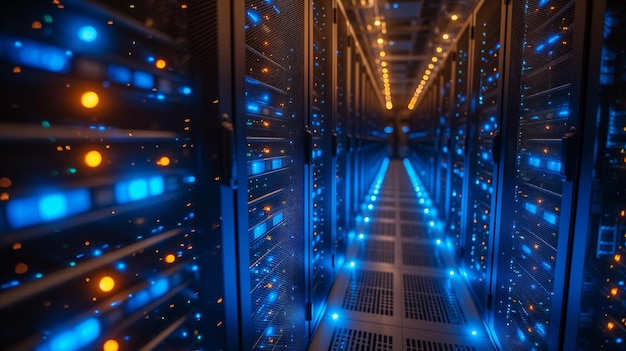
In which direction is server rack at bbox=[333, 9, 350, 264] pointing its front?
to the viewer's right

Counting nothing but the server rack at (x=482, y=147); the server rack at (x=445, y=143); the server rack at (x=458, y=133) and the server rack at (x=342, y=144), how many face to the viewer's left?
3

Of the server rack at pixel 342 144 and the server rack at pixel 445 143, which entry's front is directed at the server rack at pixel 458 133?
the server rack at pixel 342 144

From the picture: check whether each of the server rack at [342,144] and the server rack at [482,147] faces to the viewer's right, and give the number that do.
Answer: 1

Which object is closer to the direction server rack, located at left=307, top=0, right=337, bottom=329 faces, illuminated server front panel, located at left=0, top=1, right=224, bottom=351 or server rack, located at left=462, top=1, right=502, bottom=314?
the server rack

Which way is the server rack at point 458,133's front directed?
to the viewer's left

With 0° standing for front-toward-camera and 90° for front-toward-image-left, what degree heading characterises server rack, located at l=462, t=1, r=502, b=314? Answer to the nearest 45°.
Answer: approximately 90°

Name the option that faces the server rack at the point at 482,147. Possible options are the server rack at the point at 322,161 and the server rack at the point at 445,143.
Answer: the server rack at the point at 322,161

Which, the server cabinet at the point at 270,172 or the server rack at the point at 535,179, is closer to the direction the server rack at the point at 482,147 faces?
the server cabinet

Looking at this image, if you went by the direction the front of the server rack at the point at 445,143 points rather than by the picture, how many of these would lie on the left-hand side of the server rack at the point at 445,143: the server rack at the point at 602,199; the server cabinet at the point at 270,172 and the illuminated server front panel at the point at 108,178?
3

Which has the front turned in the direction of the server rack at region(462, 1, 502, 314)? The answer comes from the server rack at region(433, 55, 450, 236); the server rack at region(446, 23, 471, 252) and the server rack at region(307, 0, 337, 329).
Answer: the server rack at region(307, 0, 337, 329)

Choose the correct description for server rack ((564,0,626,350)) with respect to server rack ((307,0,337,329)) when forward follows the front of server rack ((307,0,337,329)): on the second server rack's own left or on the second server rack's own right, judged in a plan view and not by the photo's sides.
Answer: on the second server rack's own right

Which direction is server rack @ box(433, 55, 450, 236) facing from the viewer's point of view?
to the viewer's left

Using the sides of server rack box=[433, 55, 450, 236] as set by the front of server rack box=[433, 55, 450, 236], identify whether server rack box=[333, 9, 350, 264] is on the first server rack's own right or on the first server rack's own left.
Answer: on the first server rack's own left

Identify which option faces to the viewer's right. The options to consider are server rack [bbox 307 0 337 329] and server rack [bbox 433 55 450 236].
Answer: server rack [bbox 307 0 337 329]

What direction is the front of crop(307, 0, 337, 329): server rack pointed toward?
to the viewer's right
